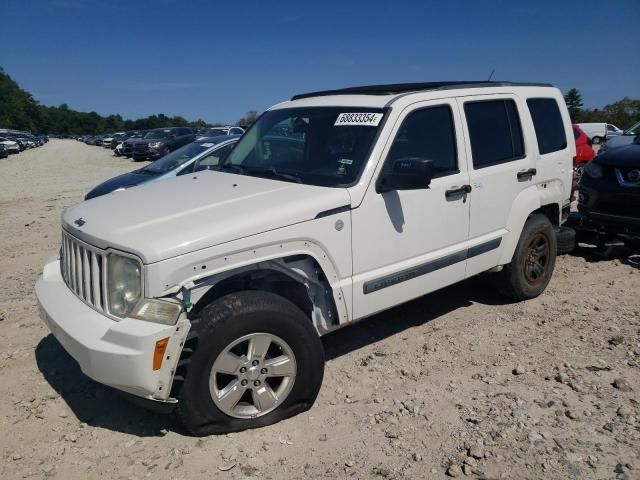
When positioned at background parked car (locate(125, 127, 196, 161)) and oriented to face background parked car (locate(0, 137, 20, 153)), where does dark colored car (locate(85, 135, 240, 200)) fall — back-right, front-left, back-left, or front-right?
back-left

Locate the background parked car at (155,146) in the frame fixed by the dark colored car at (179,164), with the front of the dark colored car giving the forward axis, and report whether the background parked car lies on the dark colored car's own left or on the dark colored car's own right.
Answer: on the dark colored car's own right

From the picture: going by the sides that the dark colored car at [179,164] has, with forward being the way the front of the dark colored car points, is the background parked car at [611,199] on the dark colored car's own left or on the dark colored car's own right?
on the dark colored car's own left

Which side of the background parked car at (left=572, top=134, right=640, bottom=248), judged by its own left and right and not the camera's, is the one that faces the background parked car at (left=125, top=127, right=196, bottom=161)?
right

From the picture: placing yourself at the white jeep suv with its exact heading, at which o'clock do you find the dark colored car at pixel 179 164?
The dark colored car is roughly at 4 o'clock from the white jeep suv.
